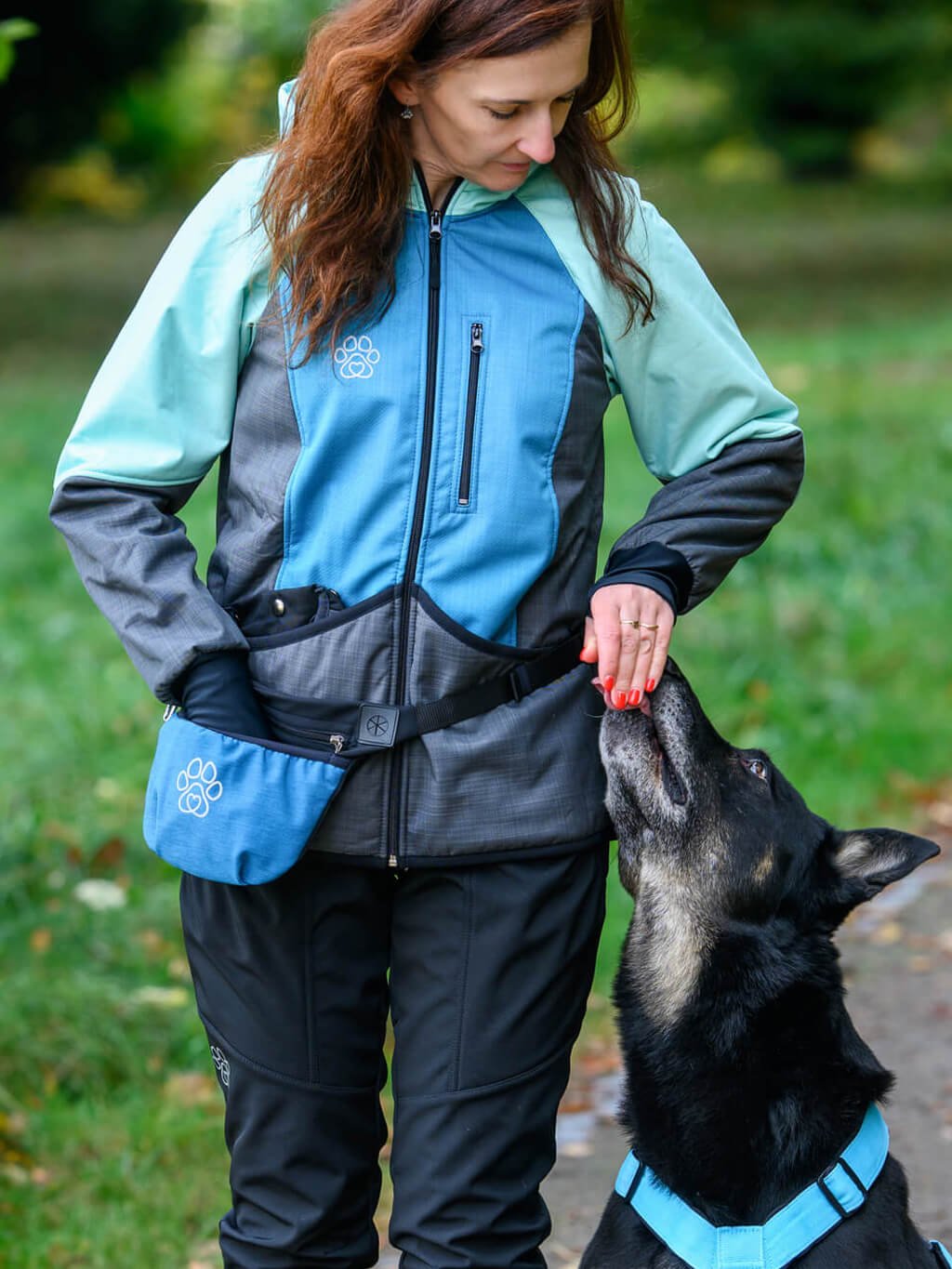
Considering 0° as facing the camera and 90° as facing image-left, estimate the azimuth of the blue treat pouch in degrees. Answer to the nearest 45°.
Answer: approximately 0°

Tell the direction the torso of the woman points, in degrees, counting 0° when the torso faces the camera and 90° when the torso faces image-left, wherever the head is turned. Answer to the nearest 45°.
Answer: approximately 0°

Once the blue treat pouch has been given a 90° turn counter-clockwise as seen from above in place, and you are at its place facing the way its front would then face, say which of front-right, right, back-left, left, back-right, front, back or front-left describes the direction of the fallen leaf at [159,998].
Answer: left

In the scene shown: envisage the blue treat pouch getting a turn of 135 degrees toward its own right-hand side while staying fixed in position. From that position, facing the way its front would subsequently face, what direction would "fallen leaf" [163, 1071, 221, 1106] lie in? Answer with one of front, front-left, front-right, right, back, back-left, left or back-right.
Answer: front-right

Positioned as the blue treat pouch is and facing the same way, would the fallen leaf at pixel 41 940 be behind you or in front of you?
behind

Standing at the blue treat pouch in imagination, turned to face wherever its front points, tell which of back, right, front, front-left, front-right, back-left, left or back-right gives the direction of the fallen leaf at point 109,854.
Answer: back

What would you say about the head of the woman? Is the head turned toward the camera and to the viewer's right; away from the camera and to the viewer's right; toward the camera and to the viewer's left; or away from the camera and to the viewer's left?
toward the camera and to the viewer's right

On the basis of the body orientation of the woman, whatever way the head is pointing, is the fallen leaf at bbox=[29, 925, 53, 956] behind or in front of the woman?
behind
